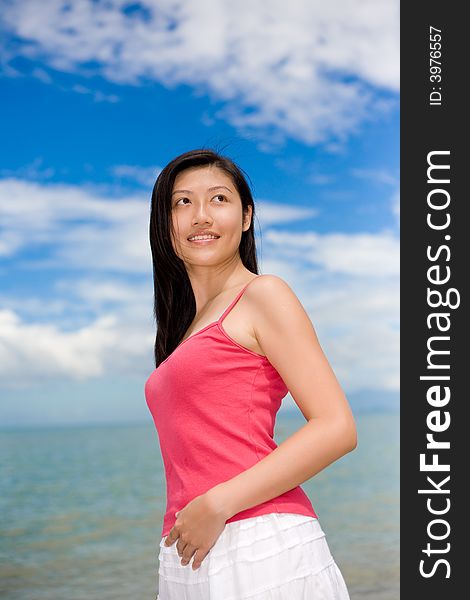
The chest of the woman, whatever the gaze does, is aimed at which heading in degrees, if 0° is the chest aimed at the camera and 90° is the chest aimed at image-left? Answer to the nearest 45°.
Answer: approximately 45°
